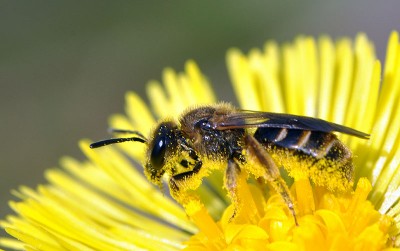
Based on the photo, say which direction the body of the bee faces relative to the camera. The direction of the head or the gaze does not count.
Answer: to the viewer's left
